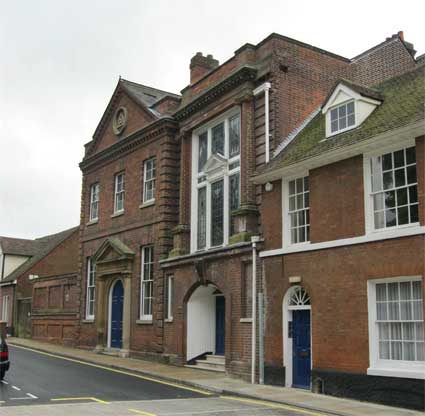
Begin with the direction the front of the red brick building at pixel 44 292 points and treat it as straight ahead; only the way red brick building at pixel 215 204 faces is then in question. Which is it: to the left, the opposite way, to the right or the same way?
the same way

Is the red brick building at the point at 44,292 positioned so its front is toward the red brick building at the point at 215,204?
no

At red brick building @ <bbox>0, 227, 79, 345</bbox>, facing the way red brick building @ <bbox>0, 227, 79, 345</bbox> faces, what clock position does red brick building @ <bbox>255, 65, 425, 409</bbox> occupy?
red brick building @ <bbox>255, 65, 425, 409</bbox> is roughly at 10 o'clock from red brick building @ <bbox>0, 227, 79, 345</bbox>.

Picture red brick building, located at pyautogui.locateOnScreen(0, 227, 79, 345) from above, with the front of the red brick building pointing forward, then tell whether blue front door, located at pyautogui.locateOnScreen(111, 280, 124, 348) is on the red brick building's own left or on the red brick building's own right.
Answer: on the red brick building's own left

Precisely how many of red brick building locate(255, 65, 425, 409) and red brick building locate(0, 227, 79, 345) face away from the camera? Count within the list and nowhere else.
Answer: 0

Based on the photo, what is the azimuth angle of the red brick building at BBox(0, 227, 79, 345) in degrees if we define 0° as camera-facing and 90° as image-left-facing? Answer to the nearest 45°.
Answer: approximately 45°

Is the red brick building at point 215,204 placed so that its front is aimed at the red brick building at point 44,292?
no

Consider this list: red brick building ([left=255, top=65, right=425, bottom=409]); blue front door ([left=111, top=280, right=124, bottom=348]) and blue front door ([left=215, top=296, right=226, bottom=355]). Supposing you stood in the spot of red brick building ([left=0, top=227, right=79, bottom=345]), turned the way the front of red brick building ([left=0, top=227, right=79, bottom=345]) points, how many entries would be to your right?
0

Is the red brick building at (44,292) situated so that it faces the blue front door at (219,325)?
no

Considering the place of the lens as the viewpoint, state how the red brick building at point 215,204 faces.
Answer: facing the viewer and to the left of the viewer

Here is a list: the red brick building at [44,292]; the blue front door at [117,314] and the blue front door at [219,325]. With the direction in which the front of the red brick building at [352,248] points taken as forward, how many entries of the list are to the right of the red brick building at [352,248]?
3

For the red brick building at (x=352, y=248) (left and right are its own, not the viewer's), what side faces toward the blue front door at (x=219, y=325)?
right

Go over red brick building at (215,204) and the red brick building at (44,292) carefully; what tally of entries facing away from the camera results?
0

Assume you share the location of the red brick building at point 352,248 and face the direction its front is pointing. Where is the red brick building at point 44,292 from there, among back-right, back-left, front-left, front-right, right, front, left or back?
right

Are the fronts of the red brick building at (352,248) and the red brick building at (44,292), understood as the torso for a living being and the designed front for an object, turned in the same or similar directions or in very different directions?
same or similar directions

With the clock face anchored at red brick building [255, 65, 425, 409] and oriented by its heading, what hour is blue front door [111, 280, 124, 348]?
The blue front door is roughly at 3 o'clock from the red brick building.
